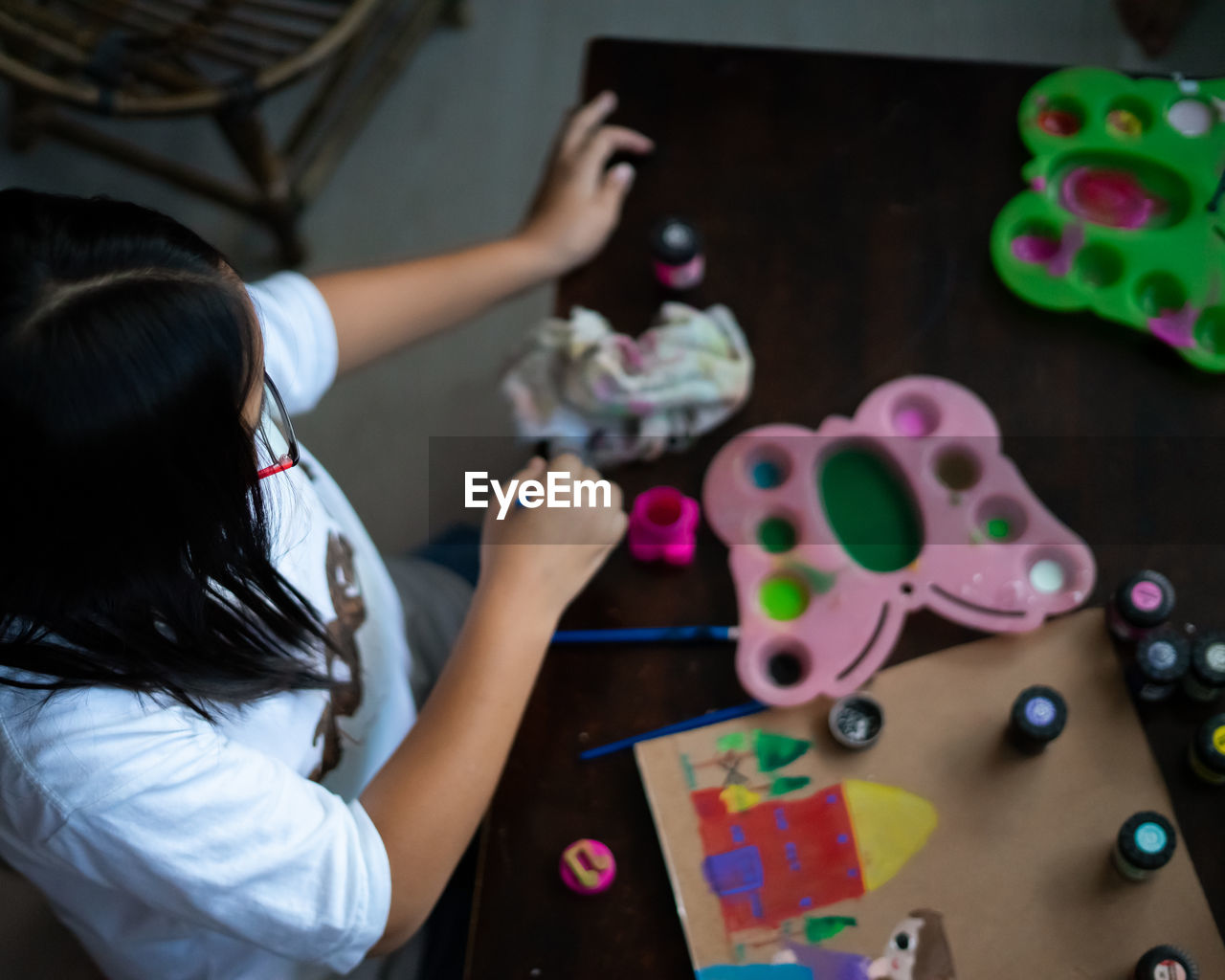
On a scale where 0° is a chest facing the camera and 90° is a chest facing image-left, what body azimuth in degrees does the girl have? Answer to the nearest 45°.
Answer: approximately 270°
